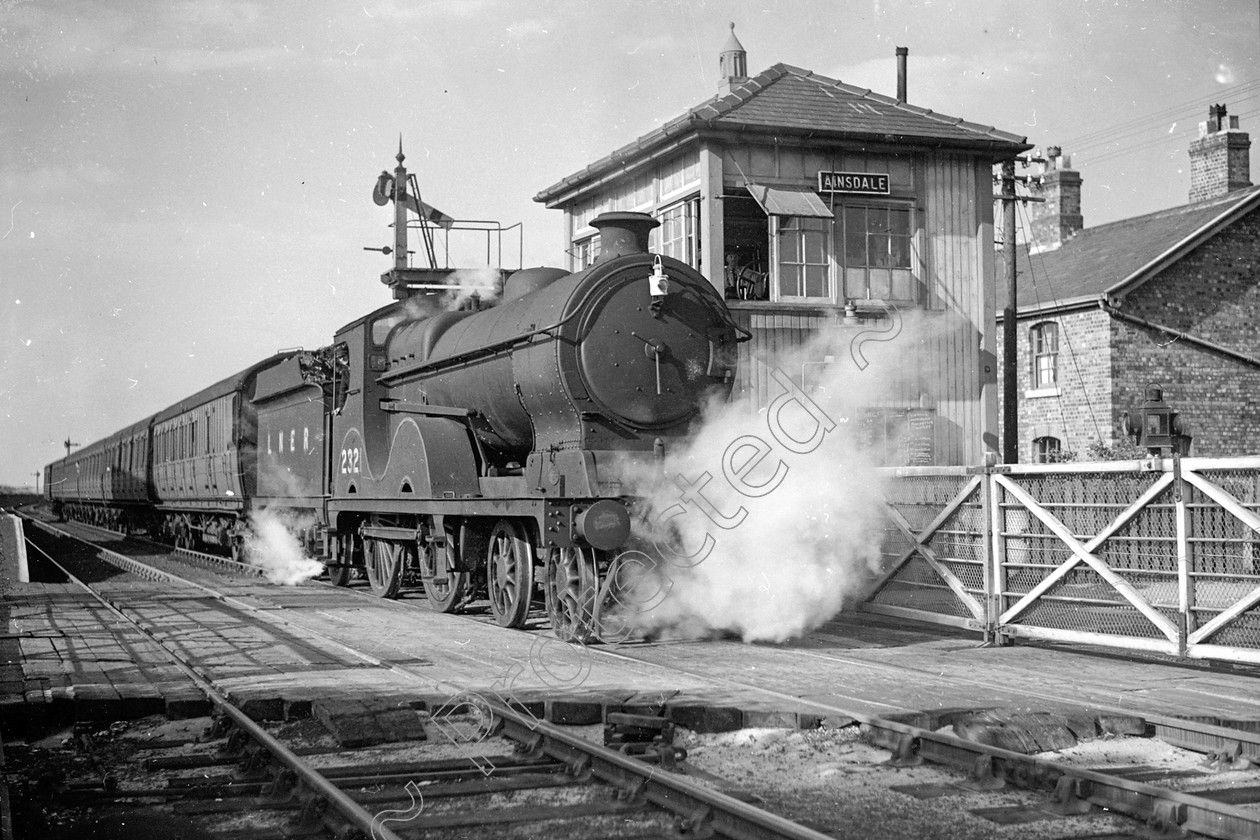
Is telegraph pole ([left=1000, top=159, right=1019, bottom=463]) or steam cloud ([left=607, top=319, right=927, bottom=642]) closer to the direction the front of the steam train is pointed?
the steam cloud

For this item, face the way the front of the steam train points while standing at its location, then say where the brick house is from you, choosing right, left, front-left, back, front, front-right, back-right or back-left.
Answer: left

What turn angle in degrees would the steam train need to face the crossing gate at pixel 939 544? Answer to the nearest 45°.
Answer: approximately 45° to its left

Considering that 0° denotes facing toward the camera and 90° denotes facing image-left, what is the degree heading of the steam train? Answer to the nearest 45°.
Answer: approximately 315°

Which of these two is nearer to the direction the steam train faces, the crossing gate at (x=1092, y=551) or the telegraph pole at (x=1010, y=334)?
the crossing gate

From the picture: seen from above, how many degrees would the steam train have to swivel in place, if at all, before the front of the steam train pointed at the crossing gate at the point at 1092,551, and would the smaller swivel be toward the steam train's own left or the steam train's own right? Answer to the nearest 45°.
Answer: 0° — it already faces it

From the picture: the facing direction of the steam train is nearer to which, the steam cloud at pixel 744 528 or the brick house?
the steam cloud

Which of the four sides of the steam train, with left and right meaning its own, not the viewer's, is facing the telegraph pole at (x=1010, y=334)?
left

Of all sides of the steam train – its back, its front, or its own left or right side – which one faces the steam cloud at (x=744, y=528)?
front

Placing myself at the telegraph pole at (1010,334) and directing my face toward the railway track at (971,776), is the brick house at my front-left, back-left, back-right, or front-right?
back-left

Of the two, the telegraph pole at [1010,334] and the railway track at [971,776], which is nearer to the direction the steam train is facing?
the railway track

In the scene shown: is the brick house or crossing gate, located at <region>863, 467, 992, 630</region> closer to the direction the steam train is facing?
the crossing gate
